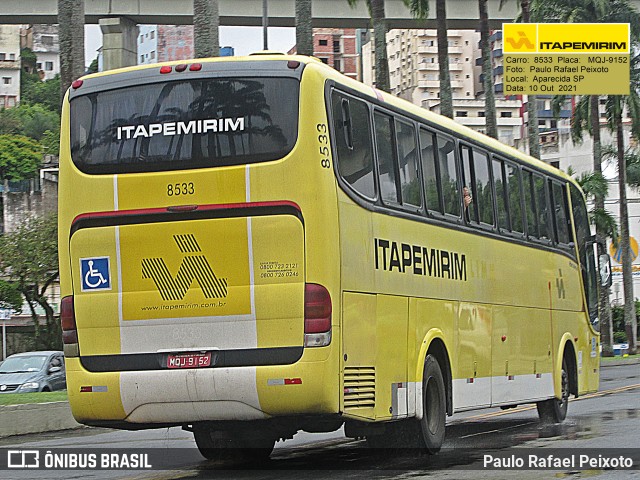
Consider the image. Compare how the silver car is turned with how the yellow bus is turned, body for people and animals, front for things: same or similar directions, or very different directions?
very different directions

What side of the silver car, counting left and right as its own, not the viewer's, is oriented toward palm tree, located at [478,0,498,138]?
back

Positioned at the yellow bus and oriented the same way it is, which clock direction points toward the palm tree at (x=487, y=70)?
The palm tree is roughly at 11 o'clock from the yellow bus.

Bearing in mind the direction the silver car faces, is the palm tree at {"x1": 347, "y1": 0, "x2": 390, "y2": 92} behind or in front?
behind

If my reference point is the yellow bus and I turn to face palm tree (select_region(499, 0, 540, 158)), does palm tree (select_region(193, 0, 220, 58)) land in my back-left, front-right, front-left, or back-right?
front-left

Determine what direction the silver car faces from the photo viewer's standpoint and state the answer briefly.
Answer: facing the viewer and to the left of the viewer

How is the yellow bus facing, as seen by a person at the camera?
facing away from the viewer and to the right of the viewer
